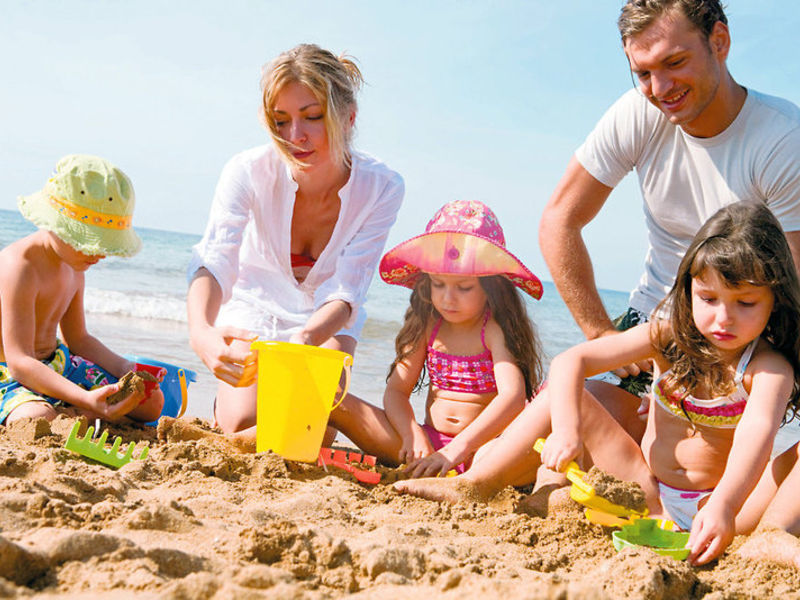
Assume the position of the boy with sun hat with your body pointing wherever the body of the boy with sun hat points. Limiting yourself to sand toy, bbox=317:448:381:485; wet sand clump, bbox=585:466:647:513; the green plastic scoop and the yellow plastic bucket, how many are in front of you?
4

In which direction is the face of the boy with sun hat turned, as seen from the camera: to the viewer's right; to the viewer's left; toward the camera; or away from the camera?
to the viewer's right

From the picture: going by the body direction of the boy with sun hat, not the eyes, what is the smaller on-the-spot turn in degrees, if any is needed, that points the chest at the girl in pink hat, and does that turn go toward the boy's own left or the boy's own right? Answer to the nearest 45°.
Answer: approximately 45° to the boy's own left

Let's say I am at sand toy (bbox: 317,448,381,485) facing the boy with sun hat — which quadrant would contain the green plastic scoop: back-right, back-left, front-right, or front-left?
back-left

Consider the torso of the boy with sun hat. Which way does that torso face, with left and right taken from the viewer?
facing the viewer and to the right of the viewer

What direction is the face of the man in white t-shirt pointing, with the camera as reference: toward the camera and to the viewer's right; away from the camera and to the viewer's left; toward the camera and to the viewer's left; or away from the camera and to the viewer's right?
toward the camera and to the viewer's left

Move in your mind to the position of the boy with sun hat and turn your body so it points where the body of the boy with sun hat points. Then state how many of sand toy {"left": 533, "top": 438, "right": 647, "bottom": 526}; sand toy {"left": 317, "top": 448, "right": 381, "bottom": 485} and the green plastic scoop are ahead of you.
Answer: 3

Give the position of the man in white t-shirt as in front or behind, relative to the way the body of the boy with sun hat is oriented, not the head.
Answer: in front

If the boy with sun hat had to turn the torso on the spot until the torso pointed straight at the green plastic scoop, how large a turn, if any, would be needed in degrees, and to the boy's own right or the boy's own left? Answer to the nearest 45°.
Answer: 0° — they already face it

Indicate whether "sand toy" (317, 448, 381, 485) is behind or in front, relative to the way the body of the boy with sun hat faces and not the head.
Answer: in front

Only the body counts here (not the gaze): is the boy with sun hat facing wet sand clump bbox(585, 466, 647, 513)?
yes

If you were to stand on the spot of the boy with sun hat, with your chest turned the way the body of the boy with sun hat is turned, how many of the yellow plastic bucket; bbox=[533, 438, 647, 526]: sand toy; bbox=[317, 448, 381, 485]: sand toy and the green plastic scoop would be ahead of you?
4
